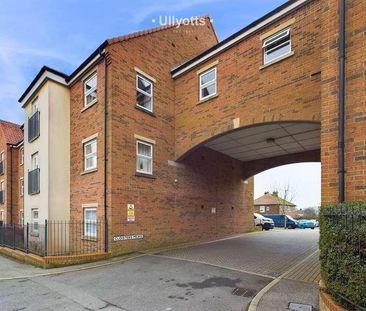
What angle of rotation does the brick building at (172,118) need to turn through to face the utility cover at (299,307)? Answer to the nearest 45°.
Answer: approximately 45° to its left

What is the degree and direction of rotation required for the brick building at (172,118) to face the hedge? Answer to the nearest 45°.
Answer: approximately 45° to its left

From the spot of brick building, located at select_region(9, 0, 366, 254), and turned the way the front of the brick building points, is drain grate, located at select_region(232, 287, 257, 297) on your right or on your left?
on your left

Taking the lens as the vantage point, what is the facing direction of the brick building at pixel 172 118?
facing the viewer and to the left of the viewer

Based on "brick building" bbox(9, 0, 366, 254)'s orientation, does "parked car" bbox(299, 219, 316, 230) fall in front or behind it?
behind
